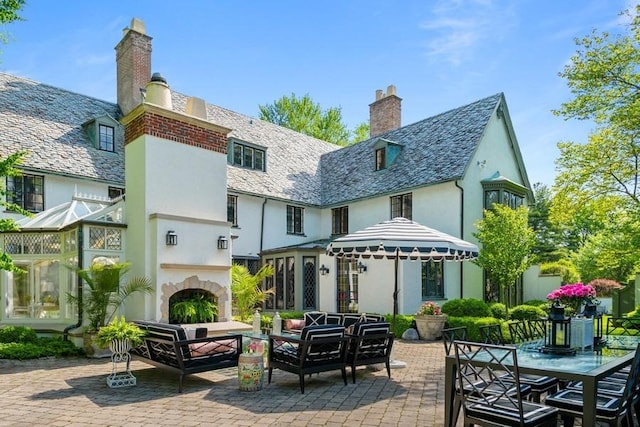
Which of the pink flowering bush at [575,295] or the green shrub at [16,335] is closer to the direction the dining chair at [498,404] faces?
the pink flowering bush

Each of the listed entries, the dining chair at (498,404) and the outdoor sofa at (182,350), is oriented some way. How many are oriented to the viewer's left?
0

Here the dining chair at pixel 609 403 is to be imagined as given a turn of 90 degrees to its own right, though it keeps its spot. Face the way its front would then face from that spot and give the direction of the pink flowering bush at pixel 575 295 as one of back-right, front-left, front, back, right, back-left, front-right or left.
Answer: front-left

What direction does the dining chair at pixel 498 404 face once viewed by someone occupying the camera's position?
facing away from the viewer and to the right of the viewer

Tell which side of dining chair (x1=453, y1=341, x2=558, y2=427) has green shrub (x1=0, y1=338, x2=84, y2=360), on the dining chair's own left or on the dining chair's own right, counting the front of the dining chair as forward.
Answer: on the dining chair's own left

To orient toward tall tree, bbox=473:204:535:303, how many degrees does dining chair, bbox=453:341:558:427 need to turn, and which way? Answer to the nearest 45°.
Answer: approximately 45° to its left

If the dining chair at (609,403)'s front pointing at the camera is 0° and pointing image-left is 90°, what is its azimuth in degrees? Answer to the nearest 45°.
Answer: approximately 135°
